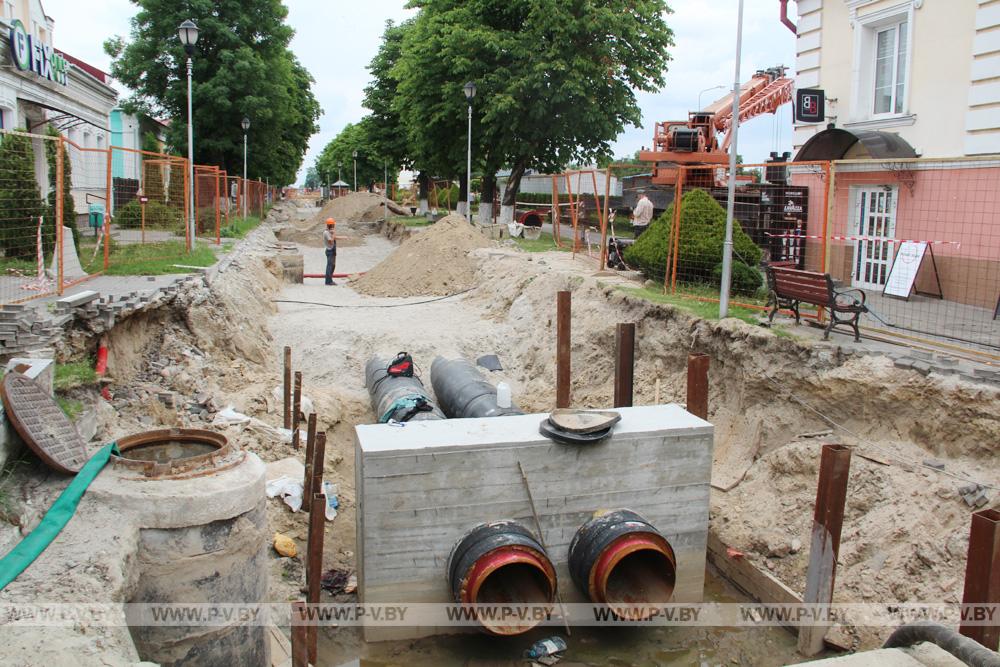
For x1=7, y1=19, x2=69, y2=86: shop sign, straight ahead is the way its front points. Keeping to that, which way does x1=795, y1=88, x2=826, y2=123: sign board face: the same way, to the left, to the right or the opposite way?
to the right

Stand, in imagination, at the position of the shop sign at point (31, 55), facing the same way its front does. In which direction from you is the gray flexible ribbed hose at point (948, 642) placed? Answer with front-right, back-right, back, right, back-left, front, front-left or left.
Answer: front-right

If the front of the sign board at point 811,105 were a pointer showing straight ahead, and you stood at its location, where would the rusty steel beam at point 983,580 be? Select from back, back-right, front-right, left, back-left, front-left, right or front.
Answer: front

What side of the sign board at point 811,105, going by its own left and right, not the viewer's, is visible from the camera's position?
front

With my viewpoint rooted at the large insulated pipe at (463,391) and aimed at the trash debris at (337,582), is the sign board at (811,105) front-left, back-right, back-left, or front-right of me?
back-left

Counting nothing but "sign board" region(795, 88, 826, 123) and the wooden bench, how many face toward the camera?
1

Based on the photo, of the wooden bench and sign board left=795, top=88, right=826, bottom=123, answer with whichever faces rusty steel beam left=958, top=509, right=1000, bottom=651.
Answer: the sign board

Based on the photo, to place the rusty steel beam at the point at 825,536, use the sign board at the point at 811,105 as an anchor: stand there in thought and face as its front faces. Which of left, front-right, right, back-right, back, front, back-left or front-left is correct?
front

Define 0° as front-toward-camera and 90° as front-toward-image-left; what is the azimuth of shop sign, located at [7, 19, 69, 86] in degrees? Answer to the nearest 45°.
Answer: approximately 315°

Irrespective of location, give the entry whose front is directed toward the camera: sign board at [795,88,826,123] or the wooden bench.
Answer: the sign board

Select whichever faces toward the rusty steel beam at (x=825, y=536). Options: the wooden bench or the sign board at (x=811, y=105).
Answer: the sign board
